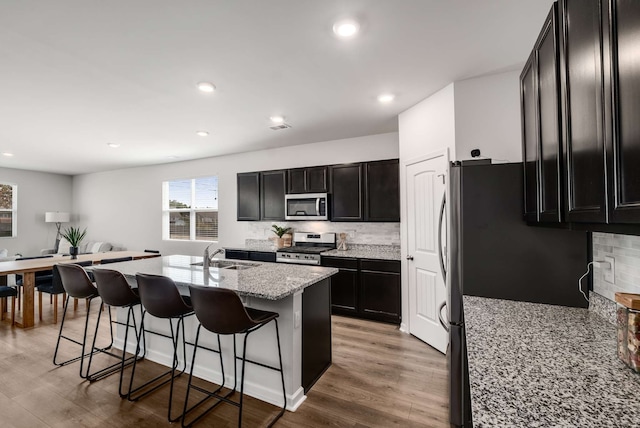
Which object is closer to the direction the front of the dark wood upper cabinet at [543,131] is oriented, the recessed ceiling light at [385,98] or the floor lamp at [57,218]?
the floor lamp

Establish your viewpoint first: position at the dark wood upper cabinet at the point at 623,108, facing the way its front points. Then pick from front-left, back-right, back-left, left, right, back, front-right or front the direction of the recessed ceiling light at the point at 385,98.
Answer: right

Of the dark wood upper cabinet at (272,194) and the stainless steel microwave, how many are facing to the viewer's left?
0

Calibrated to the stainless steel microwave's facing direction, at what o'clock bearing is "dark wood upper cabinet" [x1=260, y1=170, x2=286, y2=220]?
The dark wood upper cabinet is roughly at 4 o'clock from the stainless steel microwave.

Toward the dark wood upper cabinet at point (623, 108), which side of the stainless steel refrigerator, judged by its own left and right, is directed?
left

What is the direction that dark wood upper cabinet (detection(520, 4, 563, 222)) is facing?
to the viewer's left

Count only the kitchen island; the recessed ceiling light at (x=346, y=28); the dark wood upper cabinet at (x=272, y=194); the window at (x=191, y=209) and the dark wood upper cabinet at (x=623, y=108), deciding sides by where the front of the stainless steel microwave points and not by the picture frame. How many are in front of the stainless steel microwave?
3

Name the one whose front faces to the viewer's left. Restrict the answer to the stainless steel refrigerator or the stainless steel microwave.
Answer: the stainless steel refrigerator

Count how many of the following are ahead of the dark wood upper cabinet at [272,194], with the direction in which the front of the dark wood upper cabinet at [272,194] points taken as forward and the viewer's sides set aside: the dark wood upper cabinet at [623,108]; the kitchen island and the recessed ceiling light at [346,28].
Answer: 3

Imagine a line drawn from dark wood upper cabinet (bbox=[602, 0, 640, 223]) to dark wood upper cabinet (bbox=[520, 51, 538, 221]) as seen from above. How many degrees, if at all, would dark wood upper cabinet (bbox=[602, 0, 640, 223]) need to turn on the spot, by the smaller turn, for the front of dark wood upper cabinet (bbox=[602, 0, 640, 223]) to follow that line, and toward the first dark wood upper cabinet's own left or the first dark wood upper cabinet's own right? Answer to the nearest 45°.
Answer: approximately 90° to the first dark wood upper cabinet's own right

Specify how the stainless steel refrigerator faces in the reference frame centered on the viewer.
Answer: facing to the left of the viewer

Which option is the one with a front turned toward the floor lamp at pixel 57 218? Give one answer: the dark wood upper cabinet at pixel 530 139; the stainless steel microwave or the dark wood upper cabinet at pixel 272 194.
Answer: the dark wood upper cabinet at pixel 530 139

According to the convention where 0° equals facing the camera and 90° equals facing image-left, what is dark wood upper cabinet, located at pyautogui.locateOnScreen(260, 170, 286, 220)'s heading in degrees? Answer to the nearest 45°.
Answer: approximately 0°

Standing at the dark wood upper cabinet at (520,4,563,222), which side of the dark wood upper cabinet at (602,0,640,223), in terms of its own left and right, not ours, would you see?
right

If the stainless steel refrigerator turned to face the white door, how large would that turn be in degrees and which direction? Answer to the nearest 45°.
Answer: approximately 45° to its right

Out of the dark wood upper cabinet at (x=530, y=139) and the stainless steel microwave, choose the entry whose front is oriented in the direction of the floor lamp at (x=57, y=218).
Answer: the dark wood upper cabinet

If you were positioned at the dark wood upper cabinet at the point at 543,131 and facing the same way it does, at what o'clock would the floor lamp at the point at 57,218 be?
The floor lamp is roughly at 12 o'clock from the dark wood upper cabinet.
